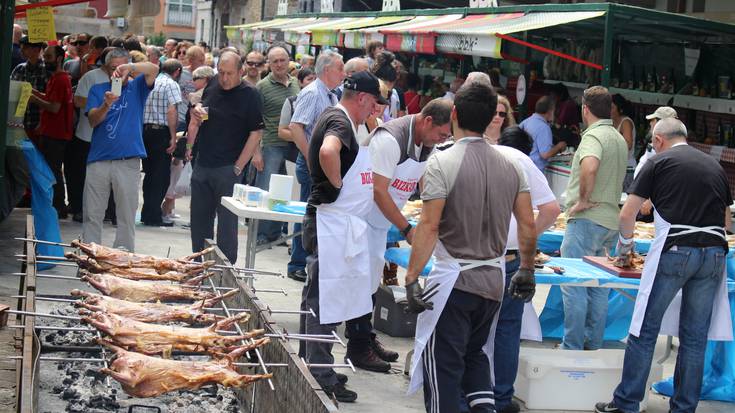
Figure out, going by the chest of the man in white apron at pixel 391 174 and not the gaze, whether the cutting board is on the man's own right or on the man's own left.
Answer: on the man's own left

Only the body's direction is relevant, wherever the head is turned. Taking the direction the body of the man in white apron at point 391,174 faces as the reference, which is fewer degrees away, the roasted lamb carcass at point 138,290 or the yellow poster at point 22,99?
the roasted lamb carcass

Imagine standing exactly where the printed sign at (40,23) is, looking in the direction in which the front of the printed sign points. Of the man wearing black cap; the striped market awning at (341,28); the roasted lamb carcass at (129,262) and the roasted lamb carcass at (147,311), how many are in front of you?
2

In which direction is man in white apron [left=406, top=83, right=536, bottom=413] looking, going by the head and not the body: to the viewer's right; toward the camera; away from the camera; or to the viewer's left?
away from the camera

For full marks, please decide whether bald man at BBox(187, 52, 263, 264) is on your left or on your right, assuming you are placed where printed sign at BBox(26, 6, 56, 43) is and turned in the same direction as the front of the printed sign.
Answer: on your left

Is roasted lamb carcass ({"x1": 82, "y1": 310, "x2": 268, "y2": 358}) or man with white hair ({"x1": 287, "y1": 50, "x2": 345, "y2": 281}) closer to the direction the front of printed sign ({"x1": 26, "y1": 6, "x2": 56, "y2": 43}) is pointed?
the roasted lamb carcass

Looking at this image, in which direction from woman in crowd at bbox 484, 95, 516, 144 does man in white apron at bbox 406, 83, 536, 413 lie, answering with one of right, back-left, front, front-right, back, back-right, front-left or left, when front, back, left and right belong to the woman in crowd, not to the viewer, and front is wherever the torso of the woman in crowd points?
front-left

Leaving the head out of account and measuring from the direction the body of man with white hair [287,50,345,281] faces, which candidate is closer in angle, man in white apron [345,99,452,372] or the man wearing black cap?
the man in white apron
